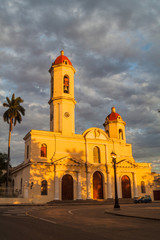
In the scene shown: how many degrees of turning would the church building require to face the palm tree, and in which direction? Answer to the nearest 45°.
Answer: approximately 135° to its right

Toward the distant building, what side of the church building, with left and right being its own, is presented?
left
